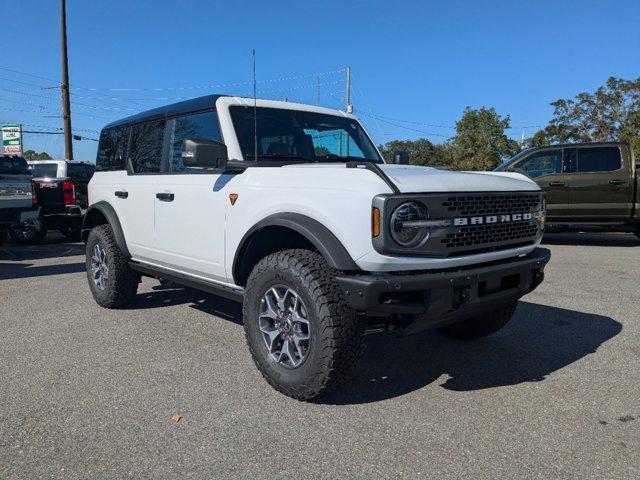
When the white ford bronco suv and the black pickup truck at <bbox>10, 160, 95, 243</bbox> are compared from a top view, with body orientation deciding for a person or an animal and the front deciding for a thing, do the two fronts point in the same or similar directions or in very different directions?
very different directions

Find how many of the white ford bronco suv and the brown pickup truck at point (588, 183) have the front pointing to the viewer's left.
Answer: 1

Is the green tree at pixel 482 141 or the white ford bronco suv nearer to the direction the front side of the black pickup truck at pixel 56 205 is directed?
the green tree

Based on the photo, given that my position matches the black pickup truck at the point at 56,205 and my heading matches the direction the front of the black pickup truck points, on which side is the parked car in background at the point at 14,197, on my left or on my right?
on my left

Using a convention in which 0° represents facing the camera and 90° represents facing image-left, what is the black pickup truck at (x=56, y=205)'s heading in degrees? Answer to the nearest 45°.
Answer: approximately 135°

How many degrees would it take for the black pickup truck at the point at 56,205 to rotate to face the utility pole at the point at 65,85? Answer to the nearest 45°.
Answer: approximately 45° to its right

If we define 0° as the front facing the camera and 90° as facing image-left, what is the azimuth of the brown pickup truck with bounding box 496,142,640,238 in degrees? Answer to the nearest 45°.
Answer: approximately 90°

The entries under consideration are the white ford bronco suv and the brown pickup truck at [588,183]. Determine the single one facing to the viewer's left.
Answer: the brown pickup truck

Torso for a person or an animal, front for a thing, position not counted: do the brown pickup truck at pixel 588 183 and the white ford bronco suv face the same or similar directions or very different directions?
very different directions

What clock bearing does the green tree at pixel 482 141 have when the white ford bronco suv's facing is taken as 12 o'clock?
The green tree is roughly at 8 o'clock from the white ford bronco suv.

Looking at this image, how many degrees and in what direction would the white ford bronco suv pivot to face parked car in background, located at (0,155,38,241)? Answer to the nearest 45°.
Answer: approximately 180°
